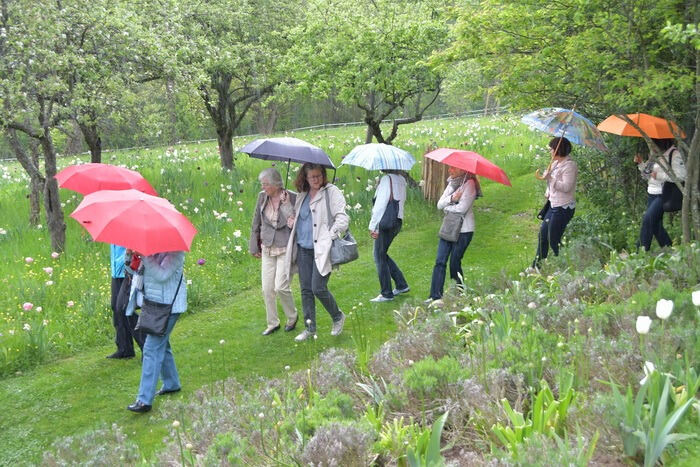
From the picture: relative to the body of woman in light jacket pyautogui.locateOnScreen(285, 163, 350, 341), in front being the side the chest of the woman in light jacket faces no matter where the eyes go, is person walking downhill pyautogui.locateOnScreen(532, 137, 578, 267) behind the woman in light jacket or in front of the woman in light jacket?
behind

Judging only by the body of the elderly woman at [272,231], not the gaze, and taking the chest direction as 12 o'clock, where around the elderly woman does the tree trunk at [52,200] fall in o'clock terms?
The tree trunk is roughly at 3 o'clock from the elderly woman.

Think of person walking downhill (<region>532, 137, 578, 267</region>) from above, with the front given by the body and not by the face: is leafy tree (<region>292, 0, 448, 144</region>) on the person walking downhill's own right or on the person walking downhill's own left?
on the person walking downhill's own right

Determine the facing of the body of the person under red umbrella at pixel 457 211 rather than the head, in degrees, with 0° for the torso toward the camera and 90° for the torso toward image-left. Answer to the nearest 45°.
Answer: approximately 45°

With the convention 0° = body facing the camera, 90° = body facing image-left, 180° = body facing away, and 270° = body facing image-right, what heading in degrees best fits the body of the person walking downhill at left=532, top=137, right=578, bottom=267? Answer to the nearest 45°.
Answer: approximately 45°
